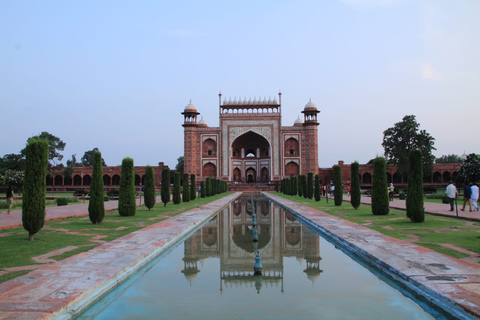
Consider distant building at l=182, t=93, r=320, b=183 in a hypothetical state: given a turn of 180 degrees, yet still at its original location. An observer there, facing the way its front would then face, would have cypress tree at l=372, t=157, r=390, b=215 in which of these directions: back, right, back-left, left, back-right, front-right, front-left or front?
back

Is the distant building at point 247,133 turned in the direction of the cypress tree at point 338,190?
yes

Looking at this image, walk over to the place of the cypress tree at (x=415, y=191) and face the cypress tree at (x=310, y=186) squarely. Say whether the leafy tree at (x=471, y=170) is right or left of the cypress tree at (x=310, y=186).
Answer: right

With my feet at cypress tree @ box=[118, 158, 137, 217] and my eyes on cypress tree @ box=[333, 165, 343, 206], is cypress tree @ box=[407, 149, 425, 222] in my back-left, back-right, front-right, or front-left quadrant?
front-right

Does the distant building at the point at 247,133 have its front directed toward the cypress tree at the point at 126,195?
yes

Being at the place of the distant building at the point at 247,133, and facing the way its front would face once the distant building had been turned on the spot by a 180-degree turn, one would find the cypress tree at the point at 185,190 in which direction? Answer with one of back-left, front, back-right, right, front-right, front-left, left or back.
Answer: back

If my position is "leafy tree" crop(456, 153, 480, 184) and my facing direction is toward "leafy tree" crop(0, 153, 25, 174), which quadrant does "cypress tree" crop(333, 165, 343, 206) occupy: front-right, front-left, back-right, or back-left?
front-left

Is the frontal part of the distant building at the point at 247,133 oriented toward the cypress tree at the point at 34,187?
yes

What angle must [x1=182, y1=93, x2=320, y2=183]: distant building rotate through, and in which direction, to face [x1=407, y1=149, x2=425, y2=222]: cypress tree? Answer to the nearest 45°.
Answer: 0° — it already faces it

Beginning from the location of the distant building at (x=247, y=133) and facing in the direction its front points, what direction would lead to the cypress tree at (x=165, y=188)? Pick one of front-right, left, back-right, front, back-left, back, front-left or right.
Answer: front

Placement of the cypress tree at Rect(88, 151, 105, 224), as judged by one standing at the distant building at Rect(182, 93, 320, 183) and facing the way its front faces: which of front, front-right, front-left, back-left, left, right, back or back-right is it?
front

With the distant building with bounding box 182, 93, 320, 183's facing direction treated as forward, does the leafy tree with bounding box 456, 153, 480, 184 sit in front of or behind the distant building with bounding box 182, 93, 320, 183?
in front

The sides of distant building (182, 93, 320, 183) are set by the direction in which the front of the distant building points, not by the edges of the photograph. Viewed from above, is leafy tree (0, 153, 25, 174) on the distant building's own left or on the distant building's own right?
on the distant building's own right

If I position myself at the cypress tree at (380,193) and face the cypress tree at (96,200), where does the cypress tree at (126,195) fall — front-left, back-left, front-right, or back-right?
front-right

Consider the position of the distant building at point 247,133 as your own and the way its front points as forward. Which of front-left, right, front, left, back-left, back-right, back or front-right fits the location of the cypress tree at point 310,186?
front

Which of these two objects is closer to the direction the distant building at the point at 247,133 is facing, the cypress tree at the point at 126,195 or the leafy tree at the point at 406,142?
the cypress tree

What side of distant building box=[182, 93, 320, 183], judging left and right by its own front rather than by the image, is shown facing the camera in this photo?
front
